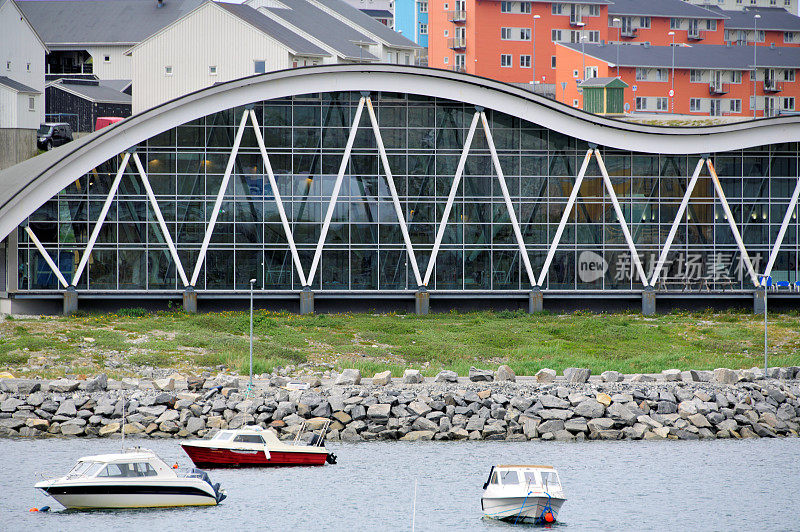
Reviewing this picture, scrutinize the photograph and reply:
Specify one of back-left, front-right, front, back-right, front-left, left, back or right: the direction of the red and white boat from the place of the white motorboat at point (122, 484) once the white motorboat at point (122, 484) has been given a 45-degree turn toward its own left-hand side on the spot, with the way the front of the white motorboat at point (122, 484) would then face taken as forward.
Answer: back

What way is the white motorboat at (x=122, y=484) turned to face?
to the viewer's left

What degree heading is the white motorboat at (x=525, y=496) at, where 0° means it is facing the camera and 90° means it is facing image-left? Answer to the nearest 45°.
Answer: approximately 315°

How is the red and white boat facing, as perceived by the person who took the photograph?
facing to the left of the viewer

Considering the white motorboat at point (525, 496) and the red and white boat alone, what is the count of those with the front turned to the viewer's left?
1

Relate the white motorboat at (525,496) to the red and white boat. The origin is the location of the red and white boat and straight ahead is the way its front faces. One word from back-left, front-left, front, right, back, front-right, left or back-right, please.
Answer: back-left

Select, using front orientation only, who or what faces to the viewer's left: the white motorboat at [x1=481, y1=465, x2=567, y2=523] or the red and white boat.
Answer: the red and white boat

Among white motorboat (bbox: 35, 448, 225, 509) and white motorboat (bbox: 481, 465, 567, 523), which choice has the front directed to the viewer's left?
white motorboat (bbox: 35, 448, 225, 509)

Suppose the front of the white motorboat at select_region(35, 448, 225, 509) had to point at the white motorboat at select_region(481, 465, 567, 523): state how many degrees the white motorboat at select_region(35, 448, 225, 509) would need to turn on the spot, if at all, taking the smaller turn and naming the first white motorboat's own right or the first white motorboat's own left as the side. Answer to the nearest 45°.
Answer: approximately 180°
